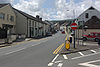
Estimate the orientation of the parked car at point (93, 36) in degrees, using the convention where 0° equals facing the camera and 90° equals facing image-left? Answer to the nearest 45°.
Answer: approximately 90°
